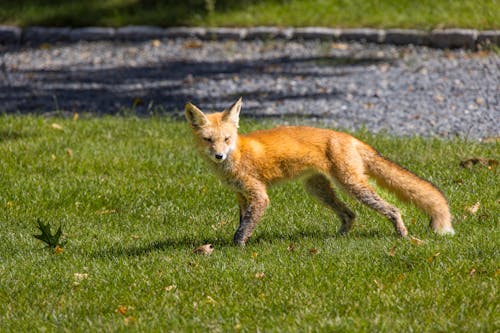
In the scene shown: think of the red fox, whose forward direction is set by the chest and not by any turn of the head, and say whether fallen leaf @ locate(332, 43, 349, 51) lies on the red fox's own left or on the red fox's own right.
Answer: on the red fox's own right

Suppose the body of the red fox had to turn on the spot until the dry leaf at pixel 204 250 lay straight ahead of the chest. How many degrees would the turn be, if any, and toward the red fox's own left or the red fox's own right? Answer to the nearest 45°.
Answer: approximately 45° to the red fox's own left

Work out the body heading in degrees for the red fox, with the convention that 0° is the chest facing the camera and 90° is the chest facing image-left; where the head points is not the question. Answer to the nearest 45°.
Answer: approximately 90°

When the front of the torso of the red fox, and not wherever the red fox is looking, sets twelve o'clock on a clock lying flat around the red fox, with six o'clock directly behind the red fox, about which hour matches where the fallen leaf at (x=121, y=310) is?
The fallen leaf is roughly at 10 o'clock from the red fox.

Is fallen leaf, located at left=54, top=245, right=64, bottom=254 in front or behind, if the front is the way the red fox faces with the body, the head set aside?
in front

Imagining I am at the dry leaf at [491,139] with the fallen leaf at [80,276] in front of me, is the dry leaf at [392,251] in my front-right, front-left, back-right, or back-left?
front-left

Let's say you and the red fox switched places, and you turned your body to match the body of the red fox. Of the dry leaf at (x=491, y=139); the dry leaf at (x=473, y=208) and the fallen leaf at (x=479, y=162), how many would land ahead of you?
0

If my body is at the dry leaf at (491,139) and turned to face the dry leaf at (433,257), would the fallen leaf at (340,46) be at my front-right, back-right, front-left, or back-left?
back-right

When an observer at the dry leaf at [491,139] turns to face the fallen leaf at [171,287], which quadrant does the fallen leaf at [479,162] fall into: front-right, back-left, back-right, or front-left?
front-left

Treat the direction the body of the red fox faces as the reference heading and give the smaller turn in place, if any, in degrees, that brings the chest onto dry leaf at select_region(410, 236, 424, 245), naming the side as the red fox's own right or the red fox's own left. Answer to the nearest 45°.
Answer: approximately 135° to the red fox's own left

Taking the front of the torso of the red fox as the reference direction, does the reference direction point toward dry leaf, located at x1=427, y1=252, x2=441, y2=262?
no

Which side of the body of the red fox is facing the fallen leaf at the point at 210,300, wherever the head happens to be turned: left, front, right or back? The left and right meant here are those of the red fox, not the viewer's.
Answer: left

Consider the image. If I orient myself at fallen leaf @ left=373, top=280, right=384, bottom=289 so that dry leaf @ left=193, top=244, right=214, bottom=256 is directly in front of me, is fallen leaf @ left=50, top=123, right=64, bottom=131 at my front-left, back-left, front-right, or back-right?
front-right

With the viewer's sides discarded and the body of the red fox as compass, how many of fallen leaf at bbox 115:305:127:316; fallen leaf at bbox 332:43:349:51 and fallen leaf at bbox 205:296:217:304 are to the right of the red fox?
1

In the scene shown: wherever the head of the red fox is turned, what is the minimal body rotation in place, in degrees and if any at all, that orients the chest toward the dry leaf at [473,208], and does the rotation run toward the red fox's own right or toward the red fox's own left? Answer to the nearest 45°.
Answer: approximately 180°

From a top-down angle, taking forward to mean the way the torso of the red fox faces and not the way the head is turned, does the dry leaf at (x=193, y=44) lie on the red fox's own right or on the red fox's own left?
on the red fox's own right

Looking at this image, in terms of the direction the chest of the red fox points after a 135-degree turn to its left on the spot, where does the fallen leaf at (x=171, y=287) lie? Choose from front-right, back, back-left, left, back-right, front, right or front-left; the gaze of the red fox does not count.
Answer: right
